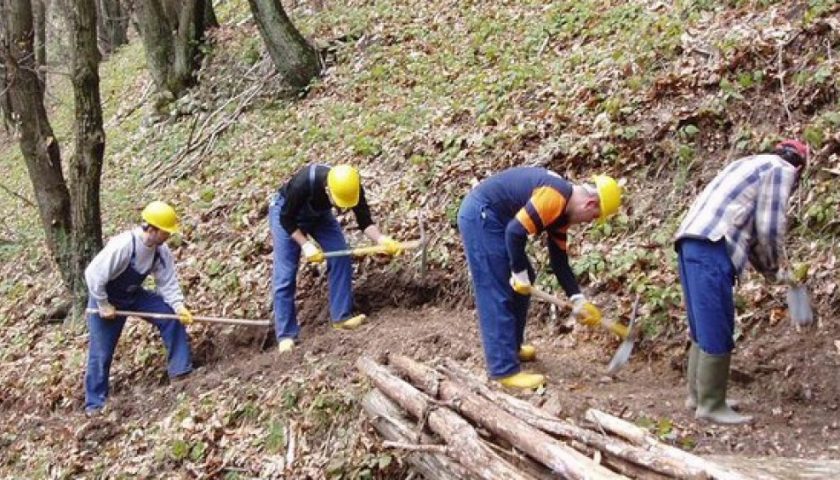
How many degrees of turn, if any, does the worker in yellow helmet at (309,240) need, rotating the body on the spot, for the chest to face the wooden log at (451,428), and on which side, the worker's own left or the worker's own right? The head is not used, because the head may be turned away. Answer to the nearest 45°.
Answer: approximately 45° to the worker's own right

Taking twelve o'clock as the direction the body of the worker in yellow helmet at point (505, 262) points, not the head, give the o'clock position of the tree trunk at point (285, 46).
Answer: The tree trunk is roughly at 8 o'clock from the worker in yellow helmet.

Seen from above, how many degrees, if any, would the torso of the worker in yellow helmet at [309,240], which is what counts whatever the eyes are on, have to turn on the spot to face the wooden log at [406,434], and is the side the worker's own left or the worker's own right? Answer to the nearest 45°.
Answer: approximately 45° to the worker's own right

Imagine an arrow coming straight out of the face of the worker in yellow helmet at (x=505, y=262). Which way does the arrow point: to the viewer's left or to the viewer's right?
to the viewer's right

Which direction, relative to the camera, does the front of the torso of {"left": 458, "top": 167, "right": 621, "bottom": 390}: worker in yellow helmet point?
to the viewer's right

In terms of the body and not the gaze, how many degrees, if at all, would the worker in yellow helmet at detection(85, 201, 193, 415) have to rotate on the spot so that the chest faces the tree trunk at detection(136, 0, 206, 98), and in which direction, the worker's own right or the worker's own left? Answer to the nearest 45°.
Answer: approximately 135° to the worker's own left

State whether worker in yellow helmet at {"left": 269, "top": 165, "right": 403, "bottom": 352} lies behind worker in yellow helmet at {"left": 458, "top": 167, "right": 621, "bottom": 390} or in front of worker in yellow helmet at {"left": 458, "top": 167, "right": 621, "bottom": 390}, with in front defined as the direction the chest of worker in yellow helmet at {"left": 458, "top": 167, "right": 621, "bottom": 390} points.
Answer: behind

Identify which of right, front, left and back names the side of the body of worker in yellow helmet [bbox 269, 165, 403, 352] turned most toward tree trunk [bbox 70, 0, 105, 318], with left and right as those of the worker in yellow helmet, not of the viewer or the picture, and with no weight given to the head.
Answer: back

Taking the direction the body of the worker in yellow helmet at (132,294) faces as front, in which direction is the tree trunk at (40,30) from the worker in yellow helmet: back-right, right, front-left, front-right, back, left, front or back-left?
back-left

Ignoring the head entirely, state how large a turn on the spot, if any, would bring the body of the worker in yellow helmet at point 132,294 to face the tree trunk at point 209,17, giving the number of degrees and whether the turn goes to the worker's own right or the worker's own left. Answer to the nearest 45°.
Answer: approximately 135° to the worker's own left
